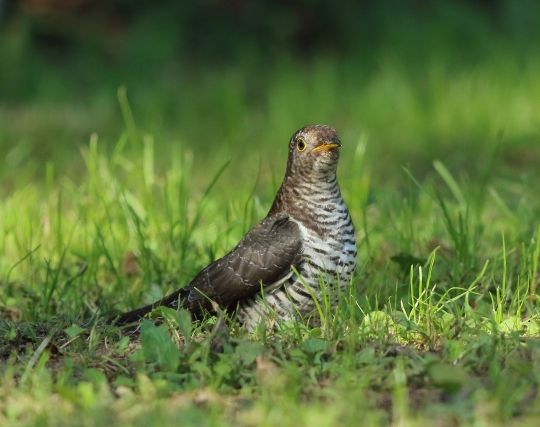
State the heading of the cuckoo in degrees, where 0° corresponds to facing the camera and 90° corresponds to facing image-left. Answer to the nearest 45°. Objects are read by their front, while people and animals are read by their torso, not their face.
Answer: approximately 315°
